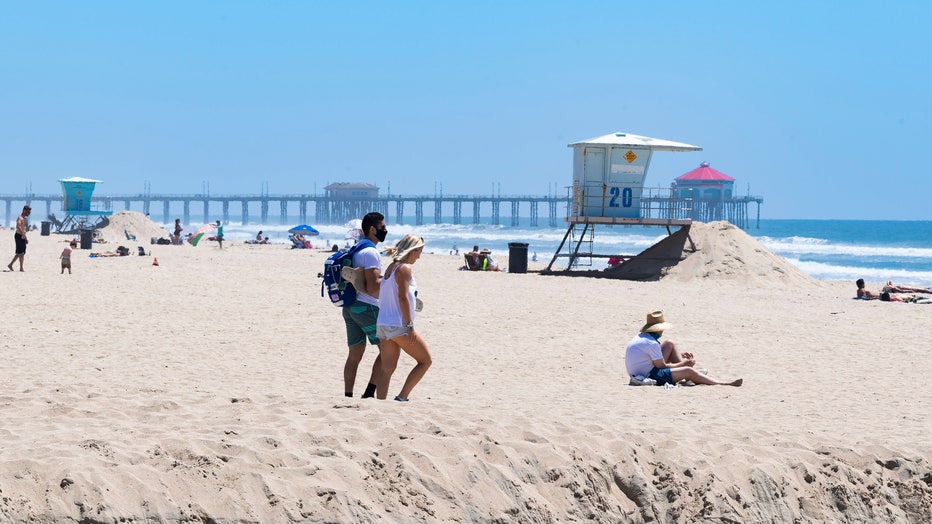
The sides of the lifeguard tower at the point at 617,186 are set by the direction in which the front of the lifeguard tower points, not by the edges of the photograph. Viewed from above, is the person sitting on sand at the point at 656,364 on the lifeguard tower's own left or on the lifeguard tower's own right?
on the lifeguard tower's own right

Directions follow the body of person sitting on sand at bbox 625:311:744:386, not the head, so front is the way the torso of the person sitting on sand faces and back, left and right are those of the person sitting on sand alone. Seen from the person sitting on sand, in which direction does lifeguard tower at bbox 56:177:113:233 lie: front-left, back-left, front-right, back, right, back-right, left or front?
back-left

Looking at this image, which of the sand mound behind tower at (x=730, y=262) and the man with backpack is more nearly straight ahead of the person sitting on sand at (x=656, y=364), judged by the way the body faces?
the sand mound behind tower

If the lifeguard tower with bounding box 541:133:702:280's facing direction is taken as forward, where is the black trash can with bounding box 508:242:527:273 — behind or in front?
behind

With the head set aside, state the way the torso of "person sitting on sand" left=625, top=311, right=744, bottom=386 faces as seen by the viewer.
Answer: to the viewer's right

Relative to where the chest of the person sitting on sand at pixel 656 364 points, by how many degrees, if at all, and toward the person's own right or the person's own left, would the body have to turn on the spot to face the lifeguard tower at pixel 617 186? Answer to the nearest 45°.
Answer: approximately 90° to the person's own left

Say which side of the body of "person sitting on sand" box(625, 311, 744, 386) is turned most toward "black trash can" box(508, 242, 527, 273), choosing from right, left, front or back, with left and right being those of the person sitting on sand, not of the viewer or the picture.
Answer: left

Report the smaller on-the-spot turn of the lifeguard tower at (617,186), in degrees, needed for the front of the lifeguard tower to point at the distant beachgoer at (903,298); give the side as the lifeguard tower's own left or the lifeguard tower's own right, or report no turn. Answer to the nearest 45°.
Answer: approximately 45° to the lifeguard tower's own right

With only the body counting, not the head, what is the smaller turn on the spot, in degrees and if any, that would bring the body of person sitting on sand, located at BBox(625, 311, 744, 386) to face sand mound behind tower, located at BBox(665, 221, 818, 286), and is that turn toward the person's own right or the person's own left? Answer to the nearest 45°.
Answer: approximately 90° to the person's own left

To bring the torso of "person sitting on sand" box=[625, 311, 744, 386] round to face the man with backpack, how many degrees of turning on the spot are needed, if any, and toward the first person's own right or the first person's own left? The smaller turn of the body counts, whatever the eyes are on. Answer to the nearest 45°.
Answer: approximately 135° to the first person's own right
